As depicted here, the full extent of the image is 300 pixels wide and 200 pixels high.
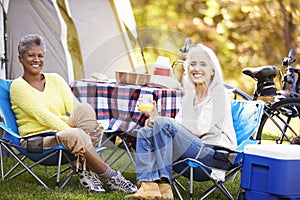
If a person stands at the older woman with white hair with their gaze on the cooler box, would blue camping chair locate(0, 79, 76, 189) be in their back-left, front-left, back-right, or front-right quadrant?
back-right

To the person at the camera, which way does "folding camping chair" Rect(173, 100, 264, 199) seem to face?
facing the viewer and to the left of the viewer

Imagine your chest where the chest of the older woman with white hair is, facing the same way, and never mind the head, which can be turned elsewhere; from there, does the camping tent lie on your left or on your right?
on your right

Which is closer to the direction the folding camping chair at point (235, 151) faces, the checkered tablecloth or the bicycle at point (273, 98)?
the checkered tablecloth

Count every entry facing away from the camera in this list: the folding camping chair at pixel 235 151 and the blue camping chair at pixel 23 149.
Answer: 0

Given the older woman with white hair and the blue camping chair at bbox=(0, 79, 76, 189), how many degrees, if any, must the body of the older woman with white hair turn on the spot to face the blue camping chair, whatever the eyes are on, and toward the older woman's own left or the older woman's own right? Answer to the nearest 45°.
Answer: approximately 45° to the older woman's own right

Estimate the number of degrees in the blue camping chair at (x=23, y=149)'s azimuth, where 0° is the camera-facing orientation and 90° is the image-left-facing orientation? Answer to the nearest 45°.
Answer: approximately 315°

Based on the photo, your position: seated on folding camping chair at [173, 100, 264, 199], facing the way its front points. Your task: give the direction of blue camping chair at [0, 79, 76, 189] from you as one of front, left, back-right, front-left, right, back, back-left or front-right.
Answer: front-right

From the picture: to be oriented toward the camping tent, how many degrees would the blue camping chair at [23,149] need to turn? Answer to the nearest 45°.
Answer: approximately 135° to its left

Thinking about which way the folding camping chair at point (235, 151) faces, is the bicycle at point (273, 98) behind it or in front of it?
behind

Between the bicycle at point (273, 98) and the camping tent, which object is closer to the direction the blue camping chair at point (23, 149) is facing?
the bicycle

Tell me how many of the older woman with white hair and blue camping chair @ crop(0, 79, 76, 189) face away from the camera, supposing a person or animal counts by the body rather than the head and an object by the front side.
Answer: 0

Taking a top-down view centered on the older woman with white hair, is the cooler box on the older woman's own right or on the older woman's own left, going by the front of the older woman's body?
on the older woman's own left

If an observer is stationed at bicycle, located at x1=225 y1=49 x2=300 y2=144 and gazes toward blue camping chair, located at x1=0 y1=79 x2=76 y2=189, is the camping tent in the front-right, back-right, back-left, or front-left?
front-right

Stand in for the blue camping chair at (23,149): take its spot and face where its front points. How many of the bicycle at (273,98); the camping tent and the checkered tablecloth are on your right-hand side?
0
